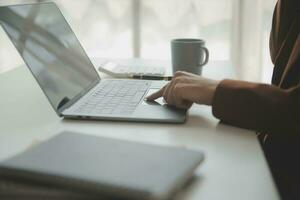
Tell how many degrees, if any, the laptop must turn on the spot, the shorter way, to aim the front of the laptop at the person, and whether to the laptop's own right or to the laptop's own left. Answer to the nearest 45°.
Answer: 0° — it already faces them

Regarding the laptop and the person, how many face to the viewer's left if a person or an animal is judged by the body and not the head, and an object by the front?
1

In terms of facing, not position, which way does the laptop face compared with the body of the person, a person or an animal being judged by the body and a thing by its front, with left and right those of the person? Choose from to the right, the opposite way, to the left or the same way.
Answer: the opposite way

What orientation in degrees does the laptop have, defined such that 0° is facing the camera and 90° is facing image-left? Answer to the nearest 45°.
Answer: approximately 270°

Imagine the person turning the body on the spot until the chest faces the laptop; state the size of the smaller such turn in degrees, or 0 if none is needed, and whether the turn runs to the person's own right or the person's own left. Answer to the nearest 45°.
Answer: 0° — they already face it

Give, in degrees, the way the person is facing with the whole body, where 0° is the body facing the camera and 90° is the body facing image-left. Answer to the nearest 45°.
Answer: approximately 90°
